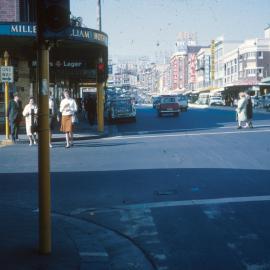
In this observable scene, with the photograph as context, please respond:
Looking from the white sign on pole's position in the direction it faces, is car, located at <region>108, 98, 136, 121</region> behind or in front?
behind

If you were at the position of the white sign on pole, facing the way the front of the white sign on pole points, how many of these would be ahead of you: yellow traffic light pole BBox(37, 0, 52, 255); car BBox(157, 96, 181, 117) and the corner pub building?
1

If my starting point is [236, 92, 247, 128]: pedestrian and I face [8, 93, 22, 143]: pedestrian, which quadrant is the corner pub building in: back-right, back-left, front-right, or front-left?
front-right

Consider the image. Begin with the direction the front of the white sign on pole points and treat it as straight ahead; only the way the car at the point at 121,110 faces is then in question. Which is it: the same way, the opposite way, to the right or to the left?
the opposite way

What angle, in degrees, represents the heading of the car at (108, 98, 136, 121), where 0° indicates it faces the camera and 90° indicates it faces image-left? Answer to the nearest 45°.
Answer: approximately 180°

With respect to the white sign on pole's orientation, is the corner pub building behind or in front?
behind

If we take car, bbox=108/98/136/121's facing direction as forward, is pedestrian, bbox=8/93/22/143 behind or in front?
behind

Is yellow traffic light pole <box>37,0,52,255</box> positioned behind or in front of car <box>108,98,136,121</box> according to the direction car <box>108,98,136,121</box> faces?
behind

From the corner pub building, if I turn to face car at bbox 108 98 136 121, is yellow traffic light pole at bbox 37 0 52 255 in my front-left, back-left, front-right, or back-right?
back-right

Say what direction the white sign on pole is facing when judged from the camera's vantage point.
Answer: facing the viewer
